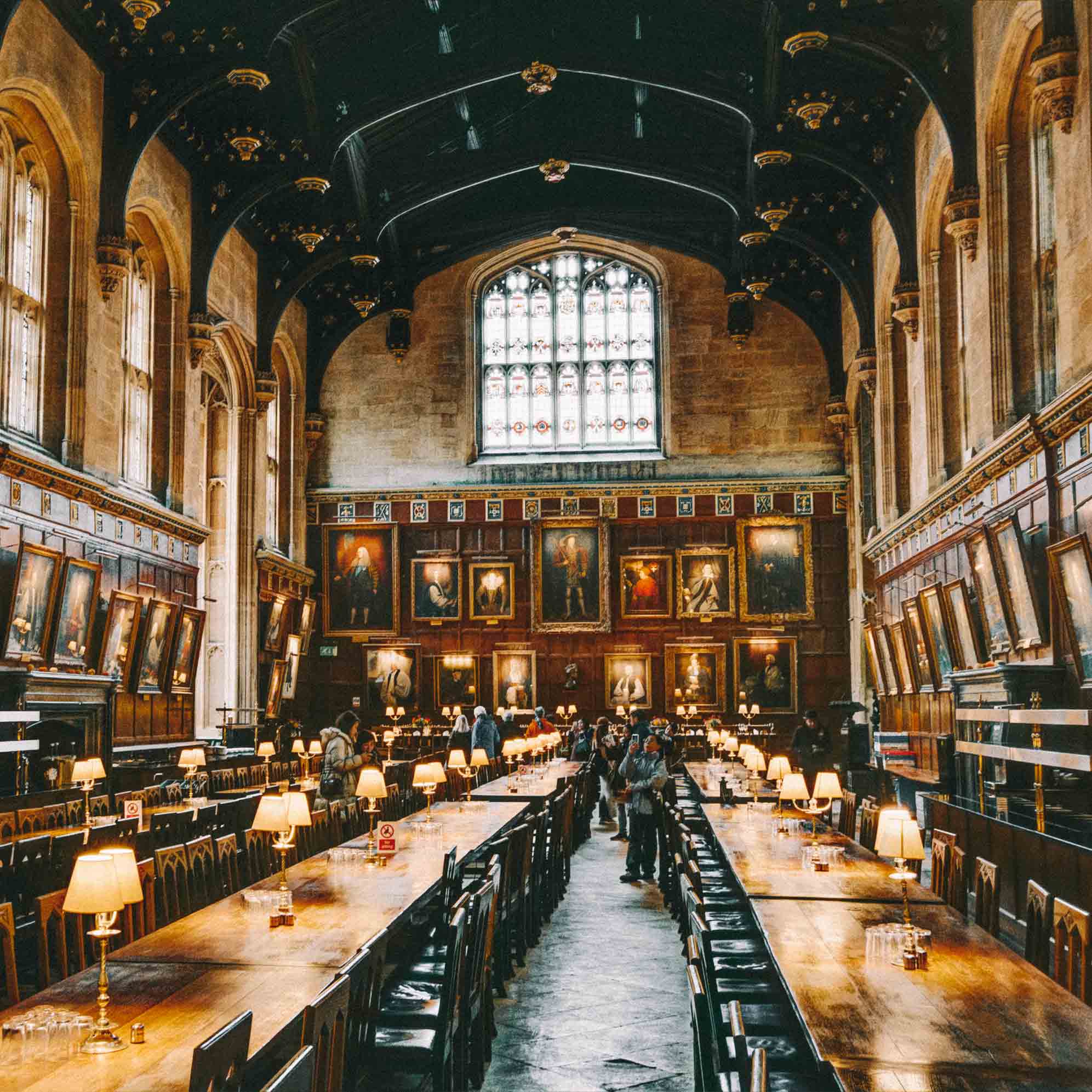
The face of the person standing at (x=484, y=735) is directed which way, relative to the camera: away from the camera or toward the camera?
away from the camera

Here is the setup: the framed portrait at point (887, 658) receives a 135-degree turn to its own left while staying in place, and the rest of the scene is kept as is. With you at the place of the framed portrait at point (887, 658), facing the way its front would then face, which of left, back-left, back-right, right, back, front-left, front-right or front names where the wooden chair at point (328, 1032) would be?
front-right

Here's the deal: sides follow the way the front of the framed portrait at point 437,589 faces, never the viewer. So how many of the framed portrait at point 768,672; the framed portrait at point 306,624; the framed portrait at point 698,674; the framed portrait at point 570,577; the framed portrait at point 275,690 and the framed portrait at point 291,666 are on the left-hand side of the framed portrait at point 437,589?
3

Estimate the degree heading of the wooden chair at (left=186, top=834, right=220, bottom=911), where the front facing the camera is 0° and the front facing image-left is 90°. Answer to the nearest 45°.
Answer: approximately 315°

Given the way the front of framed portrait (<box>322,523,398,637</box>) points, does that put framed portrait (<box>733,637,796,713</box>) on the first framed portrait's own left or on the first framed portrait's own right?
on the first framed portrait's own left

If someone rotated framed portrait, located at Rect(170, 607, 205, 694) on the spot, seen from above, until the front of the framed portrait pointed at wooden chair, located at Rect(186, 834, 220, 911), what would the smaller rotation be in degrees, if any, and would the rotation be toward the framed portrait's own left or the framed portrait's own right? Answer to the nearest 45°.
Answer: approximately 45° to the framed portrait's own right

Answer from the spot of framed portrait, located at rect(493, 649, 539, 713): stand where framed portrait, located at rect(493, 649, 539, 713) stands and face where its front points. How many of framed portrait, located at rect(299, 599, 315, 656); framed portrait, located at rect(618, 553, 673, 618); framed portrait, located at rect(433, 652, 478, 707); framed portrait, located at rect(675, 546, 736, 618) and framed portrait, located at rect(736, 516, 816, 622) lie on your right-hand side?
2

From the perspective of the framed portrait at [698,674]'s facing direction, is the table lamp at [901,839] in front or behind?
in front

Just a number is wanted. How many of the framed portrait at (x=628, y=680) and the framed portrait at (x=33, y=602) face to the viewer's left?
0

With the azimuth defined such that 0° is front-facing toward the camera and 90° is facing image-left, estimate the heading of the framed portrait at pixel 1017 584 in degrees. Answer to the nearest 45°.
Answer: approximately 45°

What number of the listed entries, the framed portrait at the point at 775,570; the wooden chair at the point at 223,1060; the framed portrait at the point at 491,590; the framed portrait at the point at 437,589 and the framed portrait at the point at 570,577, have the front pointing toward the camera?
4

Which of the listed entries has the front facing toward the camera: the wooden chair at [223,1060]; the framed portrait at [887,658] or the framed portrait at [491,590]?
the framed portrait at [491,590]

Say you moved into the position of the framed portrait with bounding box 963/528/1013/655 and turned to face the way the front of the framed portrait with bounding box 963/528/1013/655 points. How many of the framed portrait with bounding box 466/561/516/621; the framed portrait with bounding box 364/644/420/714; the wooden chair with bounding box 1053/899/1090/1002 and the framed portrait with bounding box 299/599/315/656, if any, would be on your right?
3
